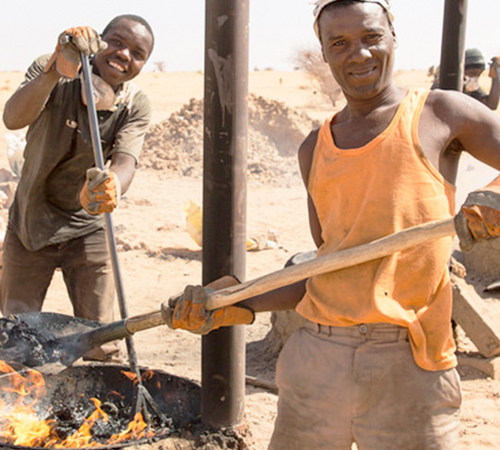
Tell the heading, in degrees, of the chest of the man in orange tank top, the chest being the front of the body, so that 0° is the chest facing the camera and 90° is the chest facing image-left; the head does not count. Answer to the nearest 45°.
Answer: approximately 0°

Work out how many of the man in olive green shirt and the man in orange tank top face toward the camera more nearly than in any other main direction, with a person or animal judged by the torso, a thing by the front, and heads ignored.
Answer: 2

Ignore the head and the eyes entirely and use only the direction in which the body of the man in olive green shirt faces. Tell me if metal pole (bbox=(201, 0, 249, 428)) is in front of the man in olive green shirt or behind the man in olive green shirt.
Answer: in front

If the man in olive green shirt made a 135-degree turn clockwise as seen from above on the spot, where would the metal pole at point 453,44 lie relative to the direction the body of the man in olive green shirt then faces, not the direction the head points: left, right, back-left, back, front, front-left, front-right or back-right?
back-right

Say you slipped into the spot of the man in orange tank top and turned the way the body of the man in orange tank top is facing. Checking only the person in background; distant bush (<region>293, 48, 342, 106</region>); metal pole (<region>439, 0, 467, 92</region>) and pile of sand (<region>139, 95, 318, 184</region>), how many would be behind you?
4

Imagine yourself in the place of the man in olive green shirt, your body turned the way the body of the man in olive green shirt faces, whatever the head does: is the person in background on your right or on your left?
on your left

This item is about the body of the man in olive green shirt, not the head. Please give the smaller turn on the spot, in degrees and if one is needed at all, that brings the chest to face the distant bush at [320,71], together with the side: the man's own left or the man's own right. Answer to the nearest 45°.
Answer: approximately 180°

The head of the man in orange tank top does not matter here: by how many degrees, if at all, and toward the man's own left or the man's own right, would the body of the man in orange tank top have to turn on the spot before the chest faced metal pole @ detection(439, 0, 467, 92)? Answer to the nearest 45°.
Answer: approximately 180°

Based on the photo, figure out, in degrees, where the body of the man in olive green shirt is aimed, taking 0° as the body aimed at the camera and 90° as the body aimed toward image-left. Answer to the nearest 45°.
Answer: approximately 0°

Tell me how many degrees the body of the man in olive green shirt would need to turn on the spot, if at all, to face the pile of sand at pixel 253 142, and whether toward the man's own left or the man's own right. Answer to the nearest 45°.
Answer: approximately 180°

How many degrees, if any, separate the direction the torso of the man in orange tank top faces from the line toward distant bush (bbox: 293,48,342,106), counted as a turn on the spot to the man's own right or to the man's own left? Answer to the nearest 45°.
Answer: approximately 180°

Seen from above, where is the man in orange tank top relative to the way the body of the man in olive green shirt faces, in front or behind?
in front
